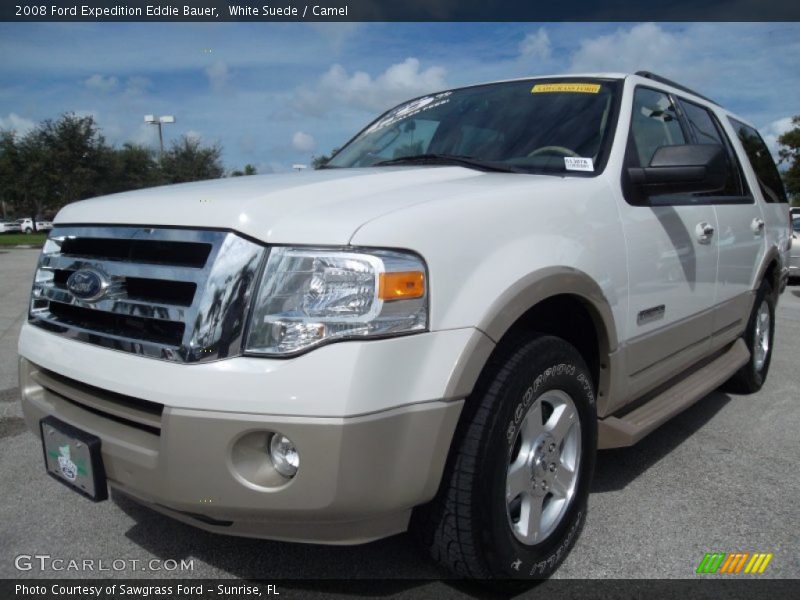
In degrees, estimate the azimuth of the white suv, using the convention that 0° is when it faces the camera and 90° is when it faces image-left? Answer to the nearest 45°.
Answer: approximately 45°
